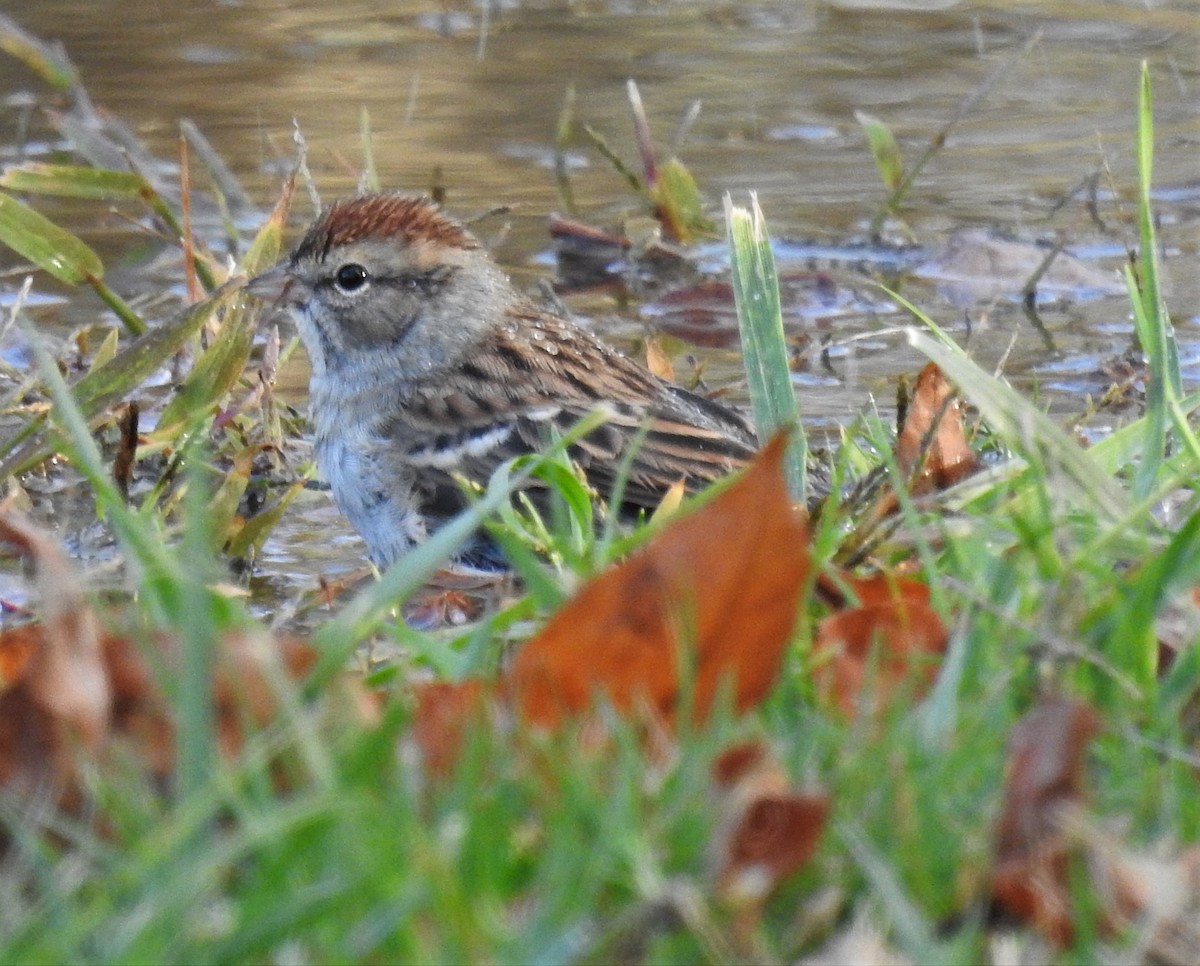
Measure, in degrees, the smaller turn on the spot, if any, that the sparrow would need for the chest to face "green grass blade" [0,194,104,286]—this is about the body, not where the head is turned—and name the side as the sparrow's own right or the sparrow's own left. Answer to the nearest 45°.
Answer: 0° — it already faces it

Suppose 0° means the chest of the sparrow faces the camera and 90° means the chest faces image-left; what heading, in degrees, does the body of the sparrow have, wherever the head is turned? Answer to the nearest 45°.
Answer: approximately 90°

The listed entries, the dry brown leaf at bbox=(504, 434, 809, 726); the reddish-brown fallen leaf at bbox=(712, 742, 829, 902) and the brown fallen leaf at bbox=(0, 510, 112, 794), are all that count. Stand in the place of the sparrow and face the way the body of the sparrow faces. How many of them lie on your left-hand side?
3

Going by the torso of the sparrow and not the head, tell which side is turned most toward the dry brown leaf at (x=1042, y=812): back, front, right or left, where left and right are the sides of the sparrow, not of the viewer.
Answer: left

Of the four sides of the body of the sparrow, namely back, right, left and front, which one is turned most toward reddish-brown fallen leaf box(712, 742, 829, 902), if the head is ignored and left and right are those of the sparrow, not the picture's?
left

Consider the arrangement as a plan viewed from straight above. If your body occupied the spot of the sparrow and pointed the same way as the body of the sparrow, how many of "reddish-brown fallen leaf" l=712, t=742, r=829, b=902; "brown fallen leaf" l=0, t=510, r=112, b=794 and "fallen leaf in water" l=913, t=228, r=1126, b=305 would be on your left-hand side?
2

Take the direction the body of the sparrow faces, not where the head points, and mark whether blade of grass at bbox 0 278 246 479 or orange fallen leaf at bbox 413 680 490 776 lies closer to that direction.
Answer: the blade of grass

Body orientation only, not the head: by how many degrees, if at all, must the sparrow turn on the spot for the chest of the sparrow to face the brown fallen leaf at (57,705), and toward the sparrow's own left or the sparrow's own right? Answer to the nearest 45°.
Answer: approximately 90° to the sparrow's own left

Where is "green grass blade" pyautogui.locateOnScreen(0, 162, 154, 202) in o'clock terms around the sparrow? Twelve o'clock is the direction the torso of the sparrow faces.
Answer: The green grass blade is roughly at 1 o'clock from the sparrow.

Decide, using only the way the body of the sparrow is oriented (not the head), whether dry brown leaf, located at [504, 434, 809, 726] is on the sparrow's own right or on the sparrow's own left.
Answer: on the sparrow's own left

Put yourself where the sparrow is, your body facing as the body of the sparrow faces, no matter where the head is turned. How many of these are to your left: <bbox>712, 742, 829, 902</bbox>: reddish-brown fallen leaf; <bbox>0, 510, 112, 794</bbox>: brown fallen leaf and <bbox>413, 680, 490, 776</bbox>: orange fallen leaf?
3

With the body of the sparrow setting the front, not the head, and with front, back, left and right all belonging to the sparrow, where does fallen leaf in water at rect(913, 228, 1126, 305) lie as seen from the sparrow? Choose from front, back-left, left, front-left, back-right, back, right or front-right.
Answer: back-right

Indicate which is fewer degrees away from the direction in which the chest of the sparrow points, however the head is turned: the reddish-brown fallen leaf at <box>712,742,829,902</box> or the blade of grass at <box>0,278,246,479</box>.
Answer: the blade of grass
